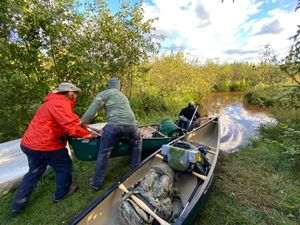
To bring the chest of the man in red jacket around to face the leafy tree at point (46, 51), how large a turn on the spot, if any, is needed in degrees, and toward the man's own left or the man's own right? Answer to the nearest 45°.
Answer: approximately 45° to the man's own left

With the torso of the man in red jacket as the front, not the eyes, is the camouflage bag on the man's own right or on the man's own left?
on the man's own right

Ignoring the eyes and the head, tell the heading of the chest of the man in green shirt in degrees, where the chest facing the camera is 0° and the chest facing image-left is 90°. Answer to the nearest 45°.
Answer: approximately 180°

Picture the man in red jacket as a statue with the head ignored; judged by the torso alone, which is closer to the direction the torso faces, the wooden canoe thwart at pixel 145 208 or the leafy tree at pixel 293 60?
the leafy tree

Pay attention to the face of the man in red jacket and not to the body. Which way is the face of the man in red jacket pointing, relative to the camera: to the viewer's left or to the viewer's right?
to the viewer's right

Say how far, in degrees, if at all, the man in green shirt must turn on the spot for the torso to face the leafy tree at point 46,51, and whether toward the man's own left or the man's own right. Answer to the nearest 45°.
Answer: approximately 45° to the man's own left

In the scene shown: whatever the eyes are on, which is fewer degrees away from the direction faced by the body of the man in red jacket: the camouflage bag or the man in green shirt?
the man in green shirt

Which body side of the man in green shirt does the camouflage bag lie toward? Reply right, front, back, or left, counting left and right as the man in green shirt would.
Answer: back

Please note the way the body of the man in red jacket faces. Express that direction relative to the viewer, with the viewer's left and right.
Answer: facing away from the viewer and to the right of the viewer
